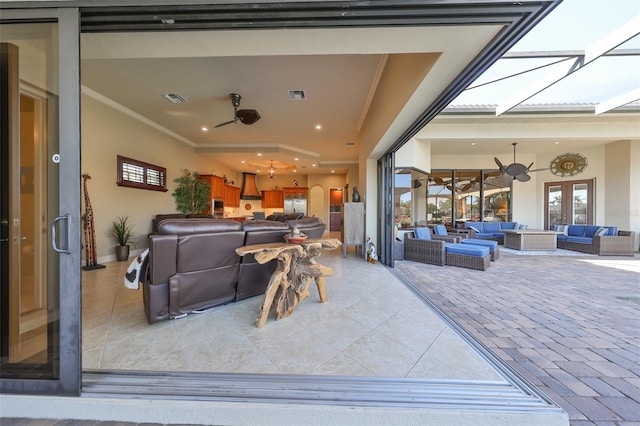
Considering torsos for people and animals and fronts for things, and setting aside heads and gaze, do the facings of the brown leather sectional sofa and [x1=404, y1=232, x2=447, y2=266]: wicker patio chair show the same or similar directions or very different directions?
very different directions

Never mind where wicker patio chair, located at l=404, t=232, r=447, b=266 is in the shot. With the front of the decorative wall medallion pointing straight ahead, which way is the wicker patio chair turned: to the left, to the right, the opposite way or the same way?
to the left

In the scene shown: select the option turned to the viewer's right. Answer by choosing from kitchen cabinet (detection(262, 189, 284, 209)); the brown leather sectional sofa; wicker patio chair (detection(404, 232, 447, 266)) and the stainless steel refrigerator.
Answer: the wicker patio chair

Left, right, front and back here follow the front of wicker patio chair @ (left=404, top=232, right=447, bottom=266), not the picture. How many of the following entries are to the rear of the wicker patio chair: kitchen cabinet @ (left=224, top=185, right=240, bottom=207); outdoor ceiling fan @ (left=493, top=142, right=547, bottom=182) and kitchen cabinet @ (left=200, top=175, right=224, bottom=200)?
2

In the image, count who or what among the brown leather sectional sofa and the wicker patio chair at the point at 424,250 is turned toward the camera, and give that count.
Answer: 0

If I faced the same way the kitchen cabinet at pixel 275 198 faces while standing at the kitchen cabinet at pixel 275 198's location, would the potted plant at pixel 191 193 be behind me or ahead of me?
ahead

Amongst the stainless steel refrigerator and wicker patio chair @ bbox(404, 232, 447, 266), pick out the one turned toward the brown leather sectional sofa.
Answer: the stainless steel refrigerator

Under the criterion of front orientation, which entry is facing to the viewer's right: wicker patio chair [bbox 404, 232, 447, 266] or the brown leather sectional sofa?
the wicker patio chair

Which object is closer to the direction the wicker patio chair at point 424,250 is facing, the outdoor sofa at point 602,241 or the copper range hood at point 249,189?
the outdoor sofa

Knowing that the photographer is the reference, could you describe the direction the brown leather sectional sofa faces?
facing away from the viewer and to the left of the viewer

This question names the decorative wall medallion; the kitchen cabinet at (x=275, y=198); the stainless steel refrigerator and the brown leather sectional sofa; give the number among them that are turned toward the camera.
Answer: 3

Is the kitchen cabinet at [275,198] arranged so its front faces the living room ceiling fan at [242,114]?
yes

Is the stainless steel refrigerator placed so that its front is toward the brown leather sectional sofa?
yes

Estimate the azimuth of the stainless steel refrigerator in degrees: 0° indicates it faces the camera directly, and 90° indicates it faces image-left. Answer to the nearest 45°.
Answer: approximately 0°

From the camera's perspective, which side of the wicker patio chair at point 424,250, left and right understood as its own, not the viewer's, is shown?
right

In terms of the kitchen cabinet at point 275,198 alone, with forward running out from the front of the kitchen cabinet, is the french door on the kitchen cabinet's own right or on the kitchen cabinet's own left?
on the kitchen cabinet's own left

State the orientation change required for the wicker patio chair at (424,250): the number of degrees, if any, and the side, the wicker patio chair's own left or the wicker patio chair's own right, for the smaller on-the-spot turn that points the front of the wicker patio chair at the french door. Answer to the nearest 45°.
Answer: approximately 45° to the wicker patio chair's own left
